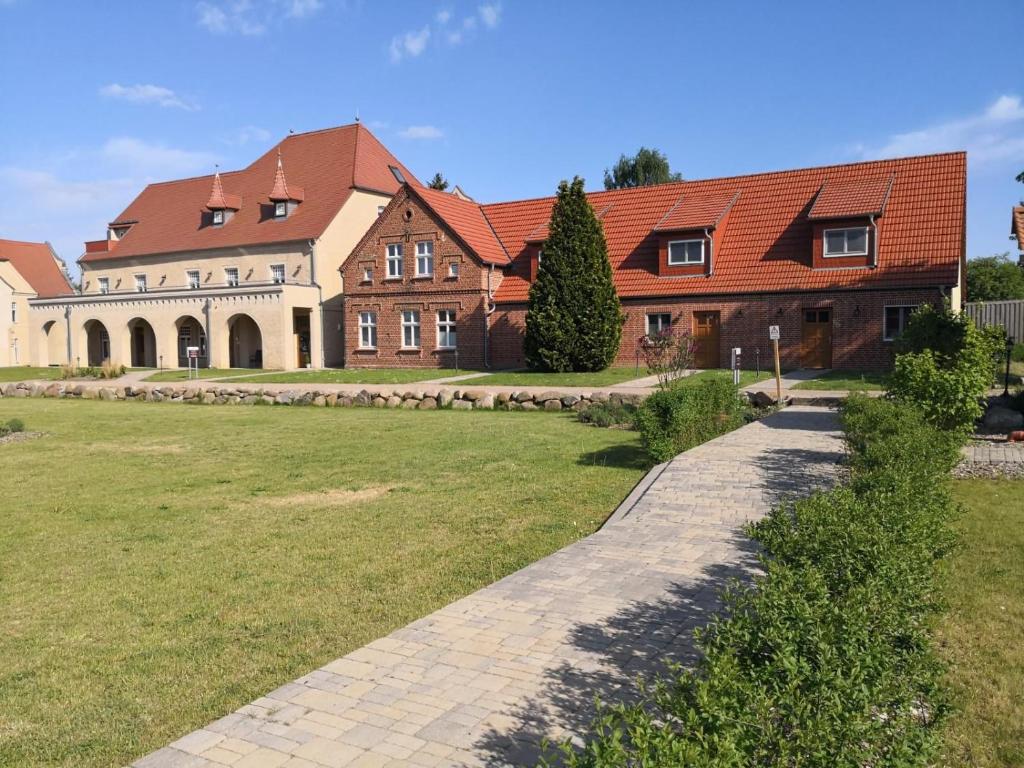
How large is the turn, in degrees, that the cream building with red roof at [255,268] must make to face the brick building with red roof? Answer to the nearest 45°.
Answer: approximately 90° to its left

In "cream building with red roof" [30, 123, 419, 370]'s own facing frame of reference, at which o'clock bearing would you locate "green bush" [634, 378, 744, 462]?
The green bush is roughly at 10 o'clock from the cream building with red roof.

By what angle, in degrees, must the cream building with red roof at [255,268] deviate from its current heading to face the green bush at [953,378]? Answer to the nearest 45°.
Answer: approximately 45° to its left

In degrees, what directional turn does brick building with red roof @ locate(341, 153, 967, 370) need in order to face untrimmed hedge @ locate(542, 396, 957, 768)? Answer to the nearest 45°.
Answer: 0° — it already faces it

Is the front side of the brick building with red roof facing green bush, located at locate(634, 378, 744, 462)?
yes

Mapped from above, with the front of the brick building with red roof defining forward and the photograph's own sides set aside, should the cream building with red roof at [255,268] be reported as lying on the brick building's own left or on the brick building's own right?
on the brick building's own right
